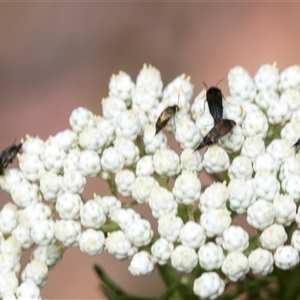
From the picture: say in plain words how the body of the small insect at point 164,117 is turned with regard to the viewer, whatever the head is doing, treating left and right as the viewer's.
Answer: facing away from the viewer and to the right of the viewer

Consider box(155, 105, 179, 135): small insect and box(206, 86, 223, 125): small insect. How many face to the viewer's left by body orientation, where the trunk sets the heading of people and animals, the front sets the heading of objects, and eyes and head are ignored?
0

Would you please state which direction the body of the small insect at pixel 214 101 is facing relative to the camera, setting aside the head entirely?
away from the camera
